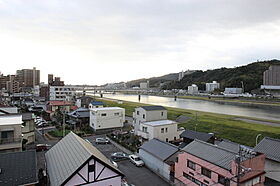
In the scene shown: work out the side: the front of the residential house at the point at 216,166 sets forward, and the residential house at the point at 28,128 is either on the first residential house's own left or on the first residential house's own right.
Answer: on the first residential house's own right

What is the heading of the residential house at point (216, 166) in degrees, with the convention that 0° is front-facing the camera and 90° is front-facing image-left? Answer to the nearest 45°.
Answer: approximately 45°

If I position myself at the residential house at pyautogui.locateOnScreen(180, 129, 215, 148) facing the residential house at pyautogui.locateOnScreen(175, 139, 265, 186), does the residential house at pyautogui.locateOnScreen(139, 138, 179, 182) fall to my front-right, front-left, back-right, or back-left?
front-right

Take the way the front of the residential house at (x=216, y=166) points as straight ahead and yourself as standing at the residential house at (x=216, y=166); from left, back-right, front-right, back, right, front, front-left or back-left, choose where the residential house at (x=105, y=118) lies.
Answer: right

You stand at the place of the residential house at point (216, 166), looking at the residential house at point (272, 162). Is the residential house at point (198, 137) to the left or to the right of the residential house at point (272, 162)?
left

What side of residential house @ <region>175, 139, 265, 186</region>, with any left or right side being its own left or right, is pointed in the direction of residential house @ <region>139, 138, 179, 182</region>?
right

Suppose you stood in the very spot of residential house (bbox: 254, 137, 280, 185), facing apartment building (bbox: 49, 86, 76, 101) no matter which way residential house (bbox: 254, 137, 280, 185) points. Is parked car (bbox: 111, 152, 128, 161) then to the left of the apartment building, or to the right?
left

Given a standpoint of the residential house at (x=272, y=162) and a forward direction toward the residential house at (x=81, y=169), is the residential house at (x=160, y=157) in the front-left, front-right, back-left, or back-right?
front-right

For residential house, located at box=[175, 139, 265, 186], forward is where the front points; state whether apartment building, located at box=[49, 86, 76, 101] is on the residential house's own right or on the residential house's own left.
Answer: on the residential house's own right
